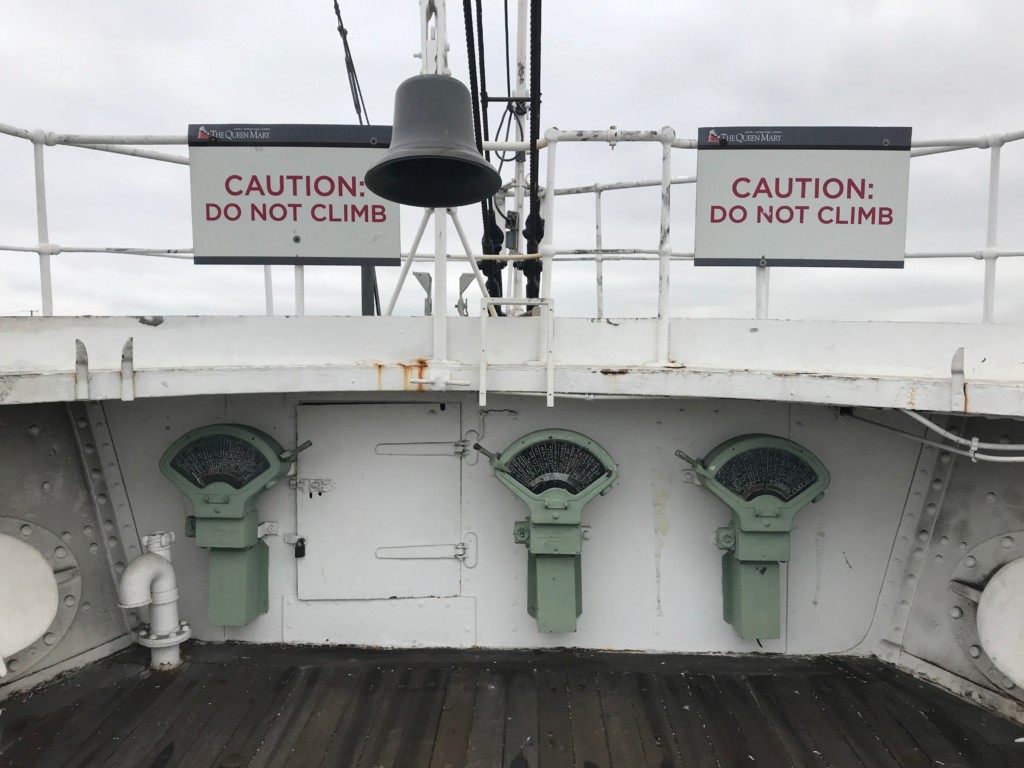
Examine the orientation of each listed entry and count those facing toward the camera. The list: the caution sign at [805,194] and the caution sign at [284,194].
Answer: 2

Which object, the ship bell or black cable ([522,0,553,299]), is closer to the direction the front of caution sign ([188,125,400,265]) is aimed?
the ship bell

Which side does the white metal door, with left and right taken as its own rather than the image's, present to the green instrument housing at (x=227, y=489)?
right

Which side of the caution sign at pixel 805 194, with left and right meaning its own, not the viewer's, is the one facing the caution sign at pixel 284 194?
right

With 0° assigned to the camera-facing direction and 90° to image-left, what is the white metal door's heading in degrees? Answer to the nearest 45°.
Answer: approximately 0°

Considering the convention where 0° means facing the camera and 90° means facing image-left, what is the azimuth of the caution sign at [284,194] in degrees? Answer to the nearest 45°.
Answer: approximately 0°
